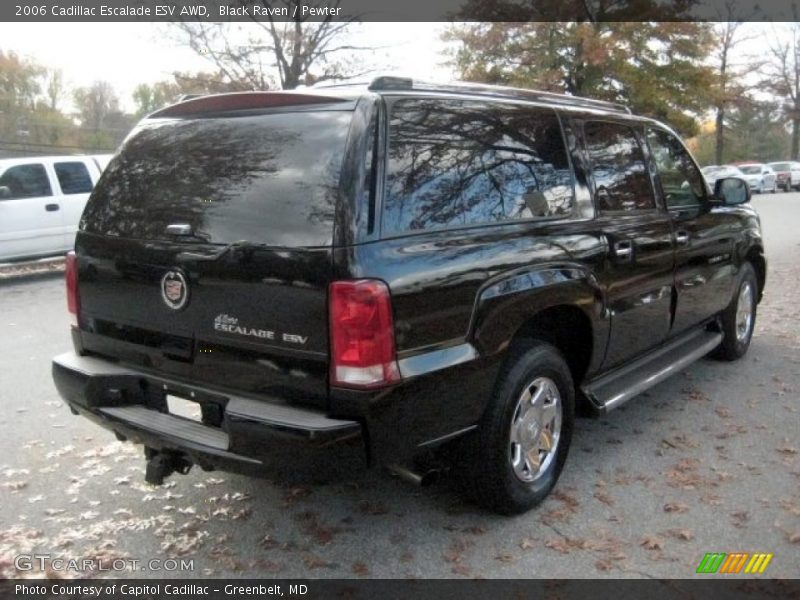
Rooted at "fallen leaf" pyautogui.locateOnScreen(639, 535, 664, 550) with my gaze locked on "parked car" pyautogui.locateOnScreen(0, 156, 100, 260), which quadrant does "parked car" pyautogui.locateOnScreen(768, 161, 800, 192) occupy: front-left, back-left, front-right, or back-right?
front-right

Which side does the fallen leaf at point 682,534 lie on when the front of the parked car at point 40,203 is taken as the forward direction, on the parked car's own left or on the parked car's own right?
on the parked car's own left

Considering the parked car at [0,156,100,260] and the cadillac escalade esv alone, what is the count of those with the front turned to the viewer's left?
1

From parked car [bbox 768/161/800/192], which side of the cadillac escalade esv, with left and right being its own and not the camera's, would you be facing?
front

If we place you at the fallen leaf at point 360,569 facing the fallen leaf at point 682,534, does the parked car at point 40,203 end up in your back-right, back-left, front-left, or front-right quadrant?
back-left

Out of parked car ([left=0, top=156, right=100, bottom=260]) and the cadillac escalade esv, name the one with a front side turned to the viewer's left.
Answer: the parked car

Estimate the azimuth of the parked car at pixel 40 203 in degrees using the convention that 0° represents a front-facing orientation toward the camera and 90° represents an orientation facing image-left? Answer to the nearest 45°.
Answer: approximately 90°

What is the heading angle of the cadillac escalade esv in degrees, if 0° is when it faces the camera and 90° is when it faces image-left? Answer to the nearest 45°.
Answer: approximately 225°

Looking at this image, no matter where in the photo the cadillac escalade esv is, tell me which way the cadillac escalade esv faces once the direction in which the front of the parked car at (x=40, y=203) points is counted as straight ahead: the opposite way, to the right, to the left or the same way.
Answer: the opposite way
